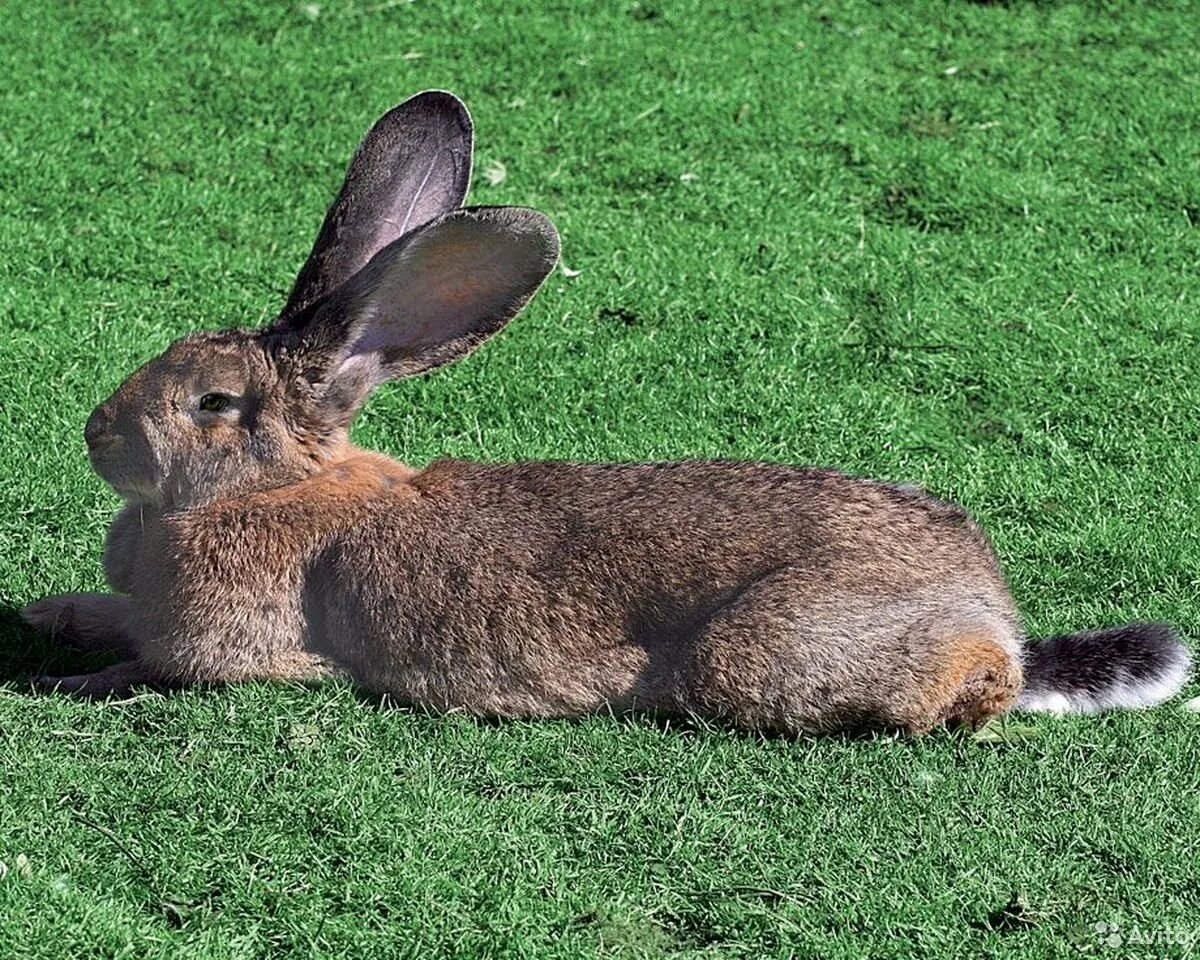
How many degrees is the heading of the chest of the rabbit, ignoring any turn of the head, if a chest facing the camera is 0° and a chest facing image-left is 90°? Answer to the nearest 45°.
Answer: approximately 90°
